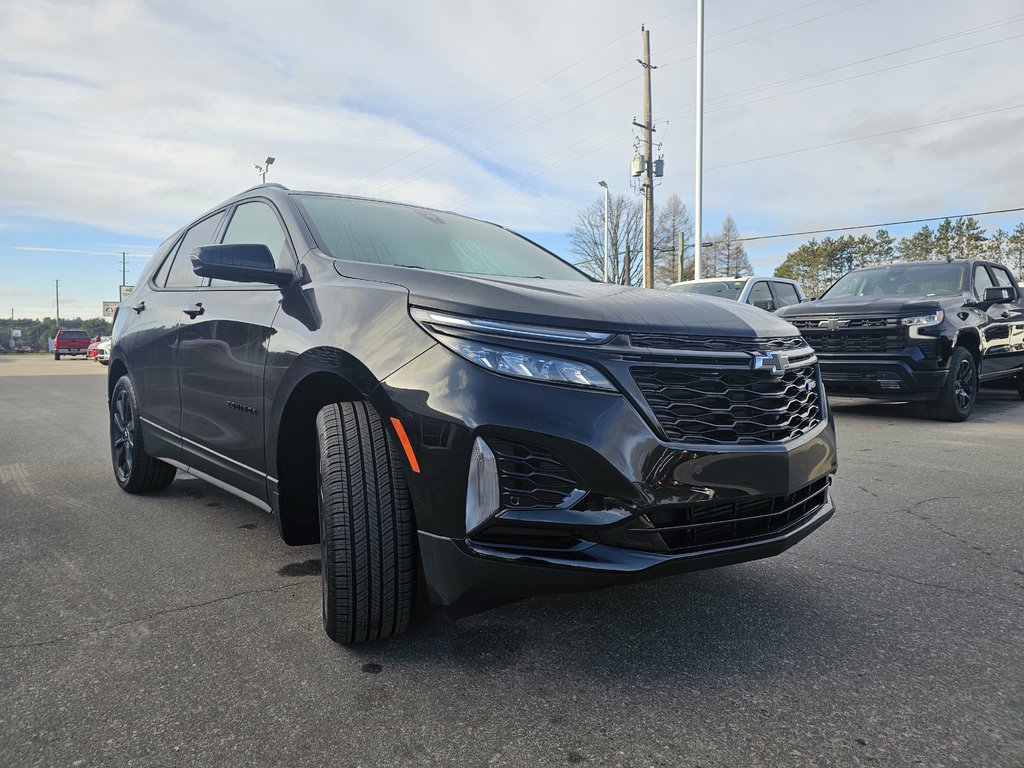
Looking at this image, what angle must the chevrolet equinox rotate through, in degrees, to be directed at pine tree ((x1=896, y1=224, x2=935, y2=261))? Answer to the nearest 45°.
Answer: approximately 90° to its left

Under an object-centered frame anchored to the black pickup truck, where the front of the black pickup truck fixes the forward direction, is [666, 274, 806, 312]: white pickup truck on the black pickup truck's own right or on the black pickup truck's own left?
on the black pickup truck's own right

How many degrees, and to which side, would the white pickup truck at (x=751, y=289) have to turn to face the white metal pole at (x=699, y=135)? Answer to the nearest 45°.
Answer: approximately 135° to its right

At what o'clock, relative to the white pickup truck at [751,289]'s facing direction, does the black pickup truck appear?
The black pickup truck is roughly at 10 o'clock from the white pickup truck.

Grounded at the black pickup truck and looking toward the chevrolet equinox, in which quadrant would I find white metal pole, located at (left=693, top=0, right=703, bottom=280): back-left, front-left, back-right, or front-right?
back-right

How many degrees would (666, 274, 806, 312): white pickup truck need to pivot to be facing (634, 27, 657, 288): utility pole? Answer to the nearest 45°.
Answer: approximately 135° to its right

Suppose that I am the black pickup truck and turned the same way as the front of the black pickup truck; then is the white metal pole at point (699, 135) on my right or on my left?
on my right

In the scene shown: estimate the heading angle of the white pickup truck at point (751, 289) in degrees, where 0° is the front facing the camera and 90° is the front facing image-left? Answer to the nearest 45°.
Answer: approximately 45°

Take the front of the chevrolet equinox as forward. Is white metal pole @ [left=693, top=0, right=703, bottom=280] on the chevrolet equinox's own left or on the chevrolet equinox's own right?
on the chevrolet equinox's own left

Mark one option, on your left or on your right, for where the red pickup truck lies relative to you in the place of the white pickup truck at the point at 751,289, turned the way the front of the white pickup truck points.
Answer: on your right

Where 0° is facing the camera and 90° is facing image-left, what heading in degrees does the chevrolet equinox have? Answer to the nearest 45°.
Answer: approximately 315°

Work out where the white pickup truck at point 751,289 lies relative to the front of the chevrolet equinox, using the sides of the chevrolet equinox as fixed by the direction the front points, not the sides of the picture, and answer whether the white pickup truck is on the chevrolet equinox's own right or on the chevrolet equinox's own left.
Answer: on the chevrolet equinox's own left

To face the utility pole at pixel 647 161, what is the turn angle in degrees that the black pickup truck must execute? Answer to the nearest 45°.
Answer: approximately 90° to its right
